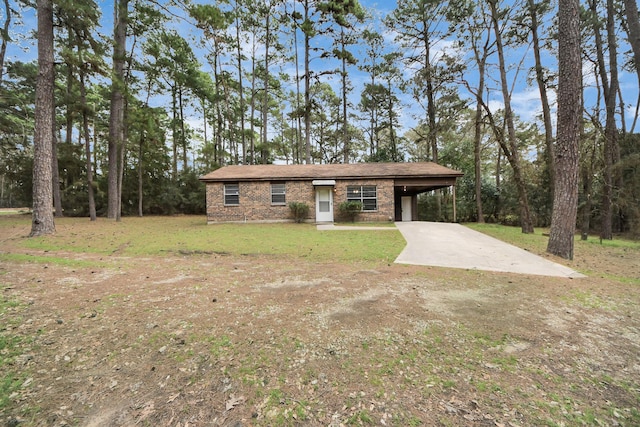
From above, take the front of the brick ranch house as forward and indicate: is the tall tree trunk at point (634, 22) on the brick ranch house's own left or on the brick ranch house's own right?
on the brick ranch house's own left

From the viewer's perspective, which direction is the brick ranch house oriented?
toward the camera

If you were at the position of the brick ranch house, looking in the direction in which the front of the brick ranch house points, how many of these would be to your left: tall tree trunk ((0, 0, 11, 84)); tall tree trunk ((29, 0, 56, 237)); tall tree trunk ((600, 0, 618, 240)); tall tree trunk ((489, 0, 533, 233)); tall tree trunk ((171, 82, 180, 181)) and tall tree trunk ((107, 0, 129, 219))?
2

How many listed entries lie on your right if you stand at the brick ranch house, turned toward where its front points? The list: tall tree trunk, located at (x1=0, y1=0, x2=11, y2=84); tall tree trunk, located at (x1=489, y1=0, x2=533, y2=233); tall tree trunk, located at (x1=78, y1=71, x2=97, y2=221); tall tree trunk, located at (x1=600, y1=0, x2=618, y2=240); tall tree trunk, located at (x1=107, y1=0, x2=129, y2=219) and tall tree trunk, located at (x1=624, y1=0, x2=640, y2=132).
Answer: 3

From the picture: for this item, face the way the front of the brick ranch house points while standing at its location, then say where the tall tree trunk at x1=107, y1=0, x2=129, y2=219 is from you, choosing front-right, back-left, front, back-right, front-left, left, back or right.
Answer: right

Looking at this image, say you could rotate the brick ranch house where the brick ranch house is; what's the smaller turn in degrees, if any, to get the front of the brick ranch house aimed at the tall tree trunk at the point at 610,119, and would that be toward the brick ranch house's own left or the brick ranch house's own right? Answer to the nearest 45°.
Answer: approximately 90° to the brick ranch house's own left

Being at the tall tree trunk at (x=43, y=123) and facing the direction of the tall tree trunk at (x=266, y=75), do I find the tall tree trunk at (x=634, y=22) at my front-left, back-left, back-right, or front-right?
front-right

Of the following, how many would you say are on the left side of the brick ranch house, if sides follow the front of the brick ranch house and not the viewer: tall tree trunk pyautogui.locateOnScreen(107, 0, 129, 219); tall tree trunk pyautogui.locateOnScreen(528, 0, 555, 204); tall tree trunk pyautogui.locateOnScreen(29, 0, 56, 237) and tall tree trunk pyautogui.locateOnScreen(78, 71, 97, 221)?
1

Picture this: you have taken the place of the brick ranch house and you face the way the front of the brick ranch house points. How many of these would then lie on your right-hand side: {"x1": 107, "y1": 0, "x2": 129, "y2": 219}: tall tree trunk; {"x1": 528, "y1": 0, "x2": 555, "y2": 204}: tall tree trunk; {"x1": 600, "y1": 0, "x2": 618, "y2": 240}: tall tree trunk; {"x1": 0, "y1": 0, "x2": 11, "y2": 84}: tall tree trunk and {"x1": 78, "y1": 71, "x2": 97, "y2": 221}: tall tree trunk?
3

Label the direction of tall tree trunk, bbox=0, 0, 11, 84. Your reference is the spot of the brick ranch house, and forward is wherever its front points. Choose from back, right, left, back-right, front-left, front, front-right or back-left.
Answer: right

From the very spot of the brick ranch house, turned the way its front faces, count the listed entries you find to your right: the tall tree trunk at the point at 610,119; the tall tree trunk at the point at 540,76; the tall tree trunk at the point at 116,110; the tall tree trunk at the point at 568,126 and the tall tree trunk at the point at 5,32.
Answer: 2

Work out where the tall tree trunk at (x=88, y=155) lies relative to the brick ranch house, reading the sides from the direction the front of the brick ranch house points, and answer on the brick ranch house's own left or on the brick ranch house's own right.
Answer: on the brick ranch house's own right

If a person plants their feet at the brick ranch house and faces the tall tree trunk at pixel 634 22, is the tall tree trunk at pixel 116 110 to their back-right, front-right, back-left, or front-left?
back-right

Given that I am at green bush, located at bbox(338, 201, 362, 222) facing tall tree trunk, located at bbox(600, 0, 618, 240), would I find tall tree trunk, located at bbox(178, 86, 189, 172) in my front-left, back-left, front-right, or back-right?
back-left

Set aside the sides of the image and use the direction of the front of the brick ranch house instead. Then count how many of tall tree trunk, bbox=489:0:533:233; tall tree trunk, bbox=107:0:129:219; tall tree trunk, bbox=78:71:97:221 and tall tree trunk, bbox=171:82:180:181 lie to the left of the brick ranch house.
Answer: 1

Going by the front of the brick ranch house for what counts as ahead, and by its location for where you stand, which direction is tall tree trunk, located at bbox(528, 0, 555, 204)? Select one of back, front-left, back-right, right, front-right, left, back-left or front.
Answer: left
